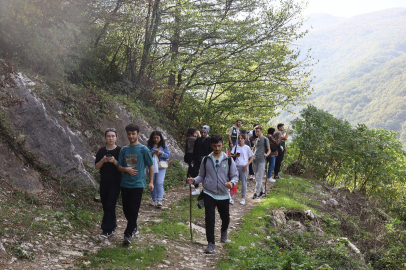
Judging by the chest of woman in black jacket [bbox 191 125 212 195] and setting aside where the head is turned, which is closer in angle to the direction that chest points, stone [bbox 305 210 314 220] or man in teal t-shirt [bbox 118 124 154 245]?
the man in teal t-shirt

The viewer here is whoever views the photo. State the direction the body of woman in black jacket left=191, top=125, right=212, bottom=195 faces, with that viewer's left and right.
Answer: facing the viewer and to the left of the viewer

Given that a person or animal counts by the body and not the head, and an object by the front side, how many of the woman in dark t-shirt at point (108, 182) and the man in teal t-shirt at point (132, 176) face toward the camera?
2

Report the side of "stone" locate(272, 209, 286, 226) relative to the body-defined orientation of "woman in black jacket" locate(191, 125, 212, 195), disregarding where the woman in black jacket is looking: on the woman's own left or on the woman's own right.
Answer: on the woman's own left

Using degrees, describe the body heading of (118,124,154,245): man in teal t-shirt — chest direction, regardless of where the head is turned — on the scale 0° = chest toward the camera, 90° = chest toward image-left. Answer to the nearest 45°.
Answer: approximately 0°

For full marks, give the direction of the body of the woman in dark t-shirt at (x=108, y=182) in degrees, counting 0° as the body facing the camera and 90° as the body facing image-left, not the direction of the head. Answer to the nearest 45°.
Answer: approximately 0°
